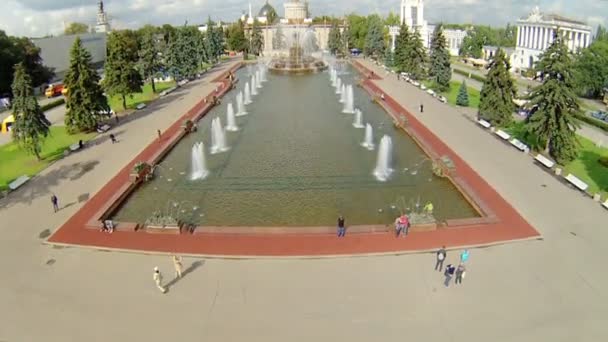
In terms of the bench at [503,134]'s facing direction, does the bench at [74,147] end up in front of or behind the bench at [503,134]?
in front

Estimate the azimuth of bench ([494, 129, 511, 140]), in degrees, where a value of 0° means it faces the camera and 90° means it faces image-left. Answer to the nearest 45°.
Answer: approximately 45°

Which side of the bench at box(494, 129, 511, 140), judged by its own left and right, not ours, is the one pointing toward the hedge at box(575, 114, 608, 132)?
back

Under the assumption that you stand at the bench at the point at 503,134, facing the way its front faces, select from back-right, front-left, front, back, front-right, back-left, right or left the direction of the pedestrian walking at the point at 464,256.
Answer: front-left

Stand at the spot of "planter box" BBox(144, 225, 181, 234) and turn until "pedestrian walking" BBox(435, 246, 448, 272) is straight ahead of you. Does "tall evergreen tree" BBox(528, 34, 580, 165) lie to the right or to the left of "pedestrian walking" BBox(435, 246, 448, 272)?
left

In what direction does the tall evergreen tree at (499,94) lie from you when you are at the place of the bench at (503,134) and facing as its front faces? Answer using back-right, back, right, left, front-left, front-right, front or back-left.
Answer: back-right

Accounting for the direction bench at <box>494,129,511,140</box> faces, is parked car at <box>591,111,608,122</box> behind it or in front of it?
behind

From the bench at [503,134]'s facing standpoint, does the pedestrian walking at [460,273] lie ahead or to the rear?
ahead

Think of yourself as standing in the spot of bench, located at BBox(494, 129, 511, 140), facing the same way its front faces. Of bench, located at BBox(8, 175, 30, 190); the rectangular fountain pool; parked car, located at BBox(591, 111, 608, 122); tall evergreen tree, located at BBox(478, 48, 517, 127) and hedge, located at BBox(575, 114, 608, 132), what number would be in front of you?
2

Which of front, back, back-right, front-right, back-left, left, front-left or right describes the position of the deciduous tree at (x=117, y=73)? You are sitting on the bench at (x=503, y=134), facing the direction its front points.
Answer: front-right

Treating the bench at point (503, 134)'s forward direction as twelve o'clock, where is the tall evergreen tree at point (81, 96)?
The tall evergreen tree is roughly at 1 o'clock from the bench.

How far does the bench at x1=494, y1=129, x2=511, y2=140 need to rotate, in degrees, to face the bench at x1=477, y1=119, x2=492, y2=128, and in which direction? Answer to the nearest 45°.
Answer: approximately 135° to its right

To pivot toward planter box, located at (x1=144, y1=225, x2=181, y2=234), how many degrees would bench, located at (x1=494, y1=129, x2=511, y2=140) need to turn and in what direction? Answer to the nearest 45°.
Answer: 0° — it already faces it
